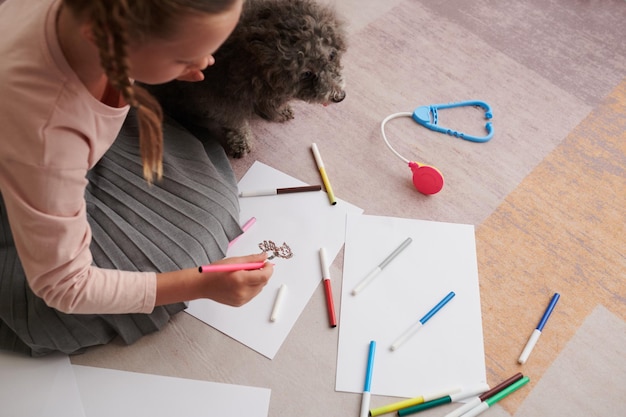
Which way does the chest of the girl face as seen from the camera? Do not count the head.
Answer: to the viewer's right

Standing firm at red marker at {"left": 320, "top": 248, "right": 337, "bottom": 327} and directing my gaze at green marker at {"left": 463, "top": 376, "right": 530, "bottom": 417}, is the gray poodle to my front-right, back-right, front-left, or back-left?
back-left

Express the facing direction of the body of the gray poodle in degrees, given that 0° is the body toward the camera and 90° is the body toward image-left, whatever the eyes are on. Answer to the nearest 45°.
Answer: approximately 315°
